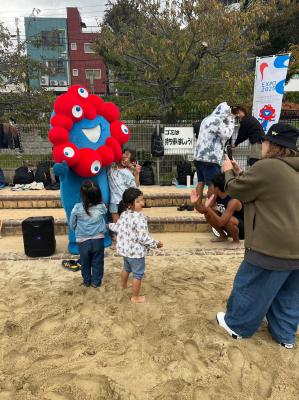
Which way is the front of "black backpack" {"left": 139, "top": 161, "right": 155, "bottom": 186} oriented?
toward the camera

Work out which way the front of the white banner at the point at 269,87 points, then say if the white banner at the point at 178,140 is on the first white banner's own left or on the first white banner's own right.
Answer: on the first white banner's own right

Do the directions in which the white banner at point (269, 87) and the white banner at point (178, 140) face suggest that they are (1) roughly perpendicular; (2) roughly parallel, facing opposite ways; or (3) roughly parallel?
roughly parallel

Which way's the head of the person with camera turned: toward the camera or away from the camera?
away from the camera

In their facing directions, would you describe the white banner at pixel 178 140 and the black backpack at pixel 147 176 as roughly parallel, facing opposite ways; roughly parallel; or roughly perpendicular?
roughly parallel

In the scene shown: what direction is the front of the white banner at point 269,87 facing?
toward the camera

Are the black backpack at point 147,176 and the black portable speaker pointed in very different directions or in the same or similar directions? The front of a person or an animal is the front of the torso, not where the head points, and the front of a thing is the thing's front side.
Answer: same or similar directions

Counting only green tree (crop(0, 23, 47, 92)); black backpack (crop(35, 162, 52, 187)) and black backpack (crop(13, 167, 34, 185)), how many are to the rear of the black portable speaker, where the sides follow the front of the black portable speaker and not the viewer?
3

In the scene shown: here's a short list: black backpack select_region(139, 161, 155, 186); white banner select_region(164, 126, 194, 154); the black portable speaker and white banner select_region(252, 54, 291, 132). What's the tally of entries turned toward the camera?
4

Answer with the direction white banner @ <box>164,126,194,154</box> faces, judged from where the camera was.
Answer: facing the viewer

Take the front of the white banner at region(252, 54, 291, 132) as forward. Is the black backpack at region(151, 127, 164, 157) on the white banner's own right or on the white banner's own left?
on the white banner's own right

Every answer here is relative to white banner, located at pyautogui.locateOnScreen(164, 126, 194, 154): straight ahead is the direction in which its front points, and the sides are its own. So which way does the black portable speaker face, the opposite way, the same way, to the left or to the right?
the same way

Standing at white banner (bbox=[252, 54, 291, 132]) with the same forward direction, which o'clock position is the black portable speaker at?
The black portable speaker is roughly at 1 o'clock from the white banner.
